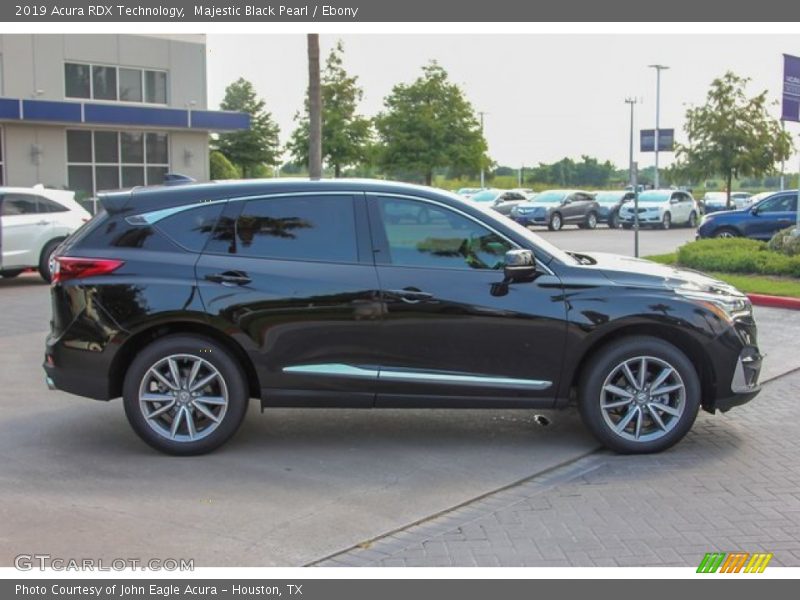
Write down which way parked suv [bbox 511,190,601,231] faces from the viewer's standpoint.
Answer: facing the viewer and to the left of the viewer

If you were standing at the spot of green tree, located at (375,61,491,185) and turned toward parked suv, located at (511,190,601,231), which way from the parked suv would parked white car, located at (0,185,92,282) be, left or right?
right

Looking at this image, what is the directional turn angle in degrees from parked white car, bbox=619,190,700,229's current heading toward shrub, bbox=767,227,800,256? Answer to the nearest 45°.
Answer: approximately 45° to its left

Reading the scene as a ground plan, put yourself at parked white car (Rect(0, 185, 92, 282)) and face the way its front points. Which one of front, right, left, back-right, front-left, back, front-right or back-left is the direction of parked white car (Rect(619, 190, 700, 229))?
back-right

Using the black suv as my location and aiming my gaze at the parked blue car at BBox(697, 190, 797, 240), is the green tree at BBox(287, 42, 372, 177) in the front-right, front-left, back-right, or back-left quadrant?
front-left

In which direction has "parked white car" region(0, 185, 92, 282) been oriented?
to the viewer's left

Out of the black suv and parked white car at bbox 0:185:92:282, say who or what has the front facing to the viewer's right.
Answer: the black suv

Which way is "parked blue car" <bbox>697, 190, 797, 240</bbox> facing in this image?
to the viewer's left

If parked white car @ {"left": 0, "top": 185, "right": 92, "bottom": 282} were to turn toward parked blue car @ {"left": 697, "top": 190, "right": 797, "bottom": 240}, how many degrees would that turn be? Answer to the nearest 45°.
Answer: approximately 180°

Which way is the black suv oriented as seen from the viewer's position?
to the viewer's right

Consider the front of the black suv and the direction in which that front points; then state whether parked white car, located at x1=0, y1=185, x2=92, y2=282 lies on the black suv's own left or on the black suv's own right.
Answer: on the black suv's own left

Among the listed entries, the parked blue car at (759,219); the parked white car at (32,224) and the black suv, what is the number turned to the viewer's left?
2

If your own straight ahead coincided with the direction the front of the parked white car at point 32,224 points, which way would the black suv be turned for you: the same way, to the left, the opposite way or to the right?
the opposite way

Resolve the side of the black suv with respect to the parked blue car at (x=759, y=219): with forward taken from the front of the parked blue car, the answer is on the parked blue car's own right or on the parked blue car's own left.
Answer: on the parked blue car's own left

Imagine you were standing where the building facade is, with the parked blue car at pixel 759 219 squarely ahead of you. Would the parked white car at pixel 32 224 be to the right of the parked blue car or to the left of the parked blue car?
right

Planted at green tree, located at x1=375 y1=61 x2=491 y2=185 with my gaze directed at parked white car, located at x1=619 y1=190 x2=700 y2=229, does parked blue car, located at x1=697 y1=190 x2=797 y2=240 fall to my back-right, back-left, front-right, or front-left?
front-right
